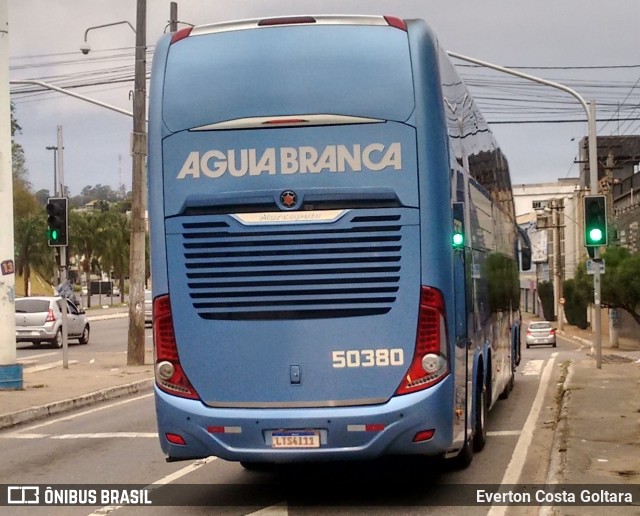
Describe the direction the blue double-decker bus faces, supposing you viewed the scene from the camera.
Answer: facing away from the viewer

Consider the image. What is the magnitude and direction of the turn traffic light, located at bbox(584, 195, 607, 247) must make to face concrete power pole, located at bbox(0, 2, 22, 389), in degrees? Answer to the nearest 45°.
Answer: approximately 45° to its right

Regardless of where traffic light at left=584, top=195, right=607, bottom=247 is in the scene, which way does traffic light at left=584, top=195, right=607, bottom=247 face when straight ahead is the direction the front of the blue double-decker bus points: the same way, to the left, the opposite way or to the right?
the opposite way

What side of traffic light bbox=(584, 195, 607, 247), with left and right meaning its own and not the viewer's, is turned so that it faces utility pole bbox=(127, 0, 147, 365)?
right
